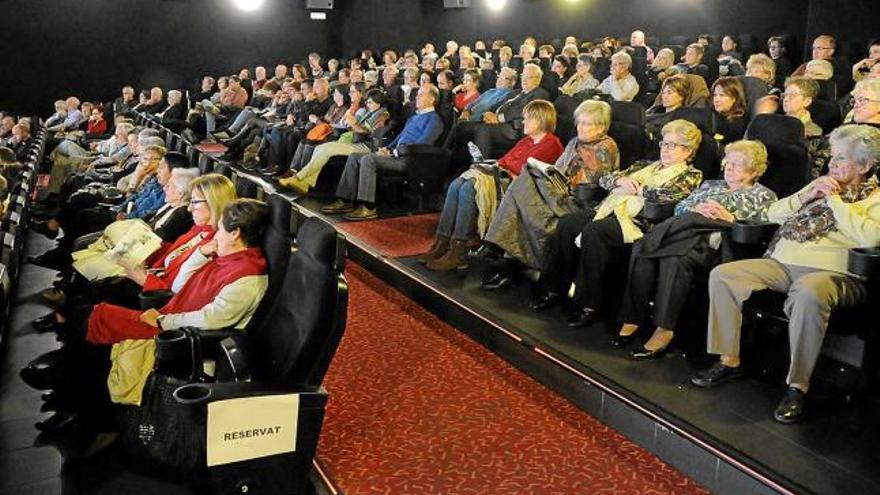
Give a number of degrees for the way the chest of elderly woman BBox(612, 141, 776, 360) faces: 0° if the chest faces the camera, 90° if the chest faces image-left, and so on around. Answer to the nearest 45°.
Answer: approximately 45°

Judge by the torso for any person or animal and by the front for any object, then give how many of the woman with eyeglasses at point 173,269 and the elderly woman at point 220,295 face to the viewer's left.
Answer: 2

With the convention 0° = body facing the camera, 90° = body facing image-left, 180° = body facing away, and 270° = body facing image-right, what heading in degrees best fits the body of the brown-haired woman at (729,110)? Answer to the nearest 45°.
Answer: approximately 45°

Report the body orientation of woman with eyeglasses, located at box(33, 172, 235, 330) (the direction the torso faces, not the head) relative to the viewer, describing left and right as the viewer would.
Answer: facing to the left of the viewer

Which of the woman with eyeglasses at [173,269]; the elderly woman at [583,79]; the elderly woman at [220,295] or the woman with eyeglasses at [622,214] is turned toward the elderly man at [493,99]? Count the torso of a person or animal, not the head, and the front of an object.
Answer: the elderly woman at [583,79]

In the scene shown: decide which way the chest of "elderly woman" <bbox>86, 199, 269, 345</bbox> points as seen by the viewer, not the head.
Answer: to the viewer's left

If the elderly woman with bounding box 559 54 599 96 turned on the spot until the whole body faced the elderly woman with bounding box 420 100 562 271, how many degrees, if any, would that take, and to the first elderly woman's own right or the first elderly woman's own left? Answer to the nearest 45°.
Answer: approximately 45° to the first elderly woman's own left

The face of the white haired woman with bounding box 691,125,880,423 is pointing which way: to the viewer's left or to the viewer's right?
to the viewer's left

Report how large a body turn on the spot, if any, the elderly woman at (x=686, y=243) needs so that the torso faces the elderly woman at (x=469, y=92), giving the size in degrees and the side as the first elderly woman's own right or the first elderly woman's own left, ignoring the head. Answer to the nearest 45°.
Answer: approximately 90° to the first elderly woman's own right
